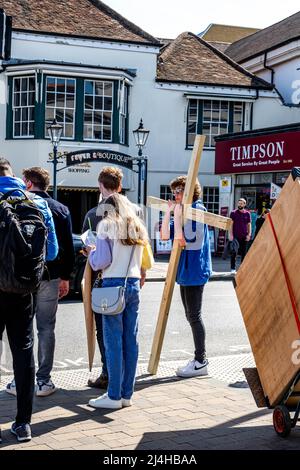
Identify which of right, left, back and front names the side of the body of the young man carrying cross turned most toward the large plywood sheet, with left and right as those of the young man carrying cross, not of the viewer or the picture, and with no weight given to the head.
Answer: left

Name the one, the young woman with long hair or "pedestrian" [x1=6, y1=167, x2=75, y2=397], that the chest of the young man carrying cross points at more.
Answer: the pedestrian

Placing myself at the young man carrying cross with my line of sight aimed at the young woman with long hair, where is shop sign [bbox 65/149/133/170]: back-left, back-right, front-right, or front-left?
back-right

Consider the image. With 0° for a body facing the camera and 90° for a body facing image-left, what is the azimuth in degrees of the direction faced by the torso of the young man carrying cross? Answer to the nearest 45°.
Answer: approximately 90°

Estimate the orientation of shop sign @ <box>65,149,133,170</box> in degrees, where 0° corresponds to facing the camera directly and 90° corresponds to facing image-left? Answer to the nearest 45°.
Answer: approximately 0°

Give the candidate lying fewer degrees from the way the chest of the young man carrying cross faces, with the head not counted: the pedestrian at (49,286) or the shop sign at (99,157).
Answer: the pedestrian

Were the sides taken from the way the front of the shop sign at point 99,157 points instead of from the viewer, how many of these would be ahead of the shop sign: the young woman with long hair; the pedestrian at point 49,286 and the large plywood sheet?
3
